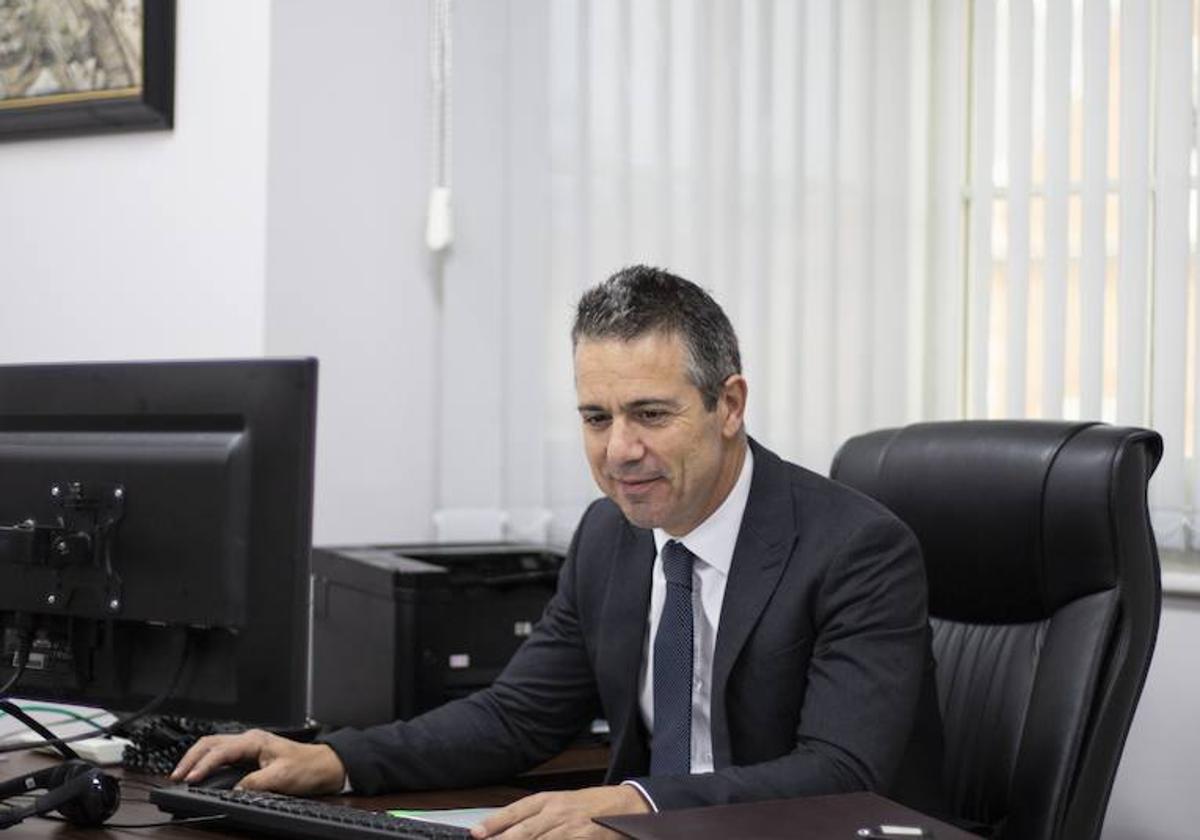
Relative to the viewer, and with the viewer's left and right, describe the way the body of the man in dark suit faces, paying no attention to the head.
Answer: facing the viewer and to the left of the viewer

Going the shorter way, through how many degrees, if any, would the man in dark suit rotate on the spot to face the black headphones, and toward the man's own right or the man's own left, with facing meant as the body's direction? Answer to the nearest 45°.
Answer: approximately 45° to the man's own right

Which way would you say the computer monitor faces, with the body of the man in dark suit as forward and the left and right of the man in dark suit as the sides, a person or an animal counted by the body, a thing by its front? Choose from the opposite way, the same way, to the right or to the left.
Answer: the opposite way

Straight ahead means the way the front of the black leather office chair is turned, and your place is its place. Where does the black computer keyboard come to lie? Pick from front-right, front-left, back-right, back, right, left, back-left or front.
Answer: front

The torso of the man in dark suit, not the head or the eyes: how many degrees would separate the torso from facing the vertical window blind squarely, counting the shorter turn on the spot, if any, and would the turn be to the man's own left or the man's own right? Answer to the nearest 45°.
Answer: approximately 180°

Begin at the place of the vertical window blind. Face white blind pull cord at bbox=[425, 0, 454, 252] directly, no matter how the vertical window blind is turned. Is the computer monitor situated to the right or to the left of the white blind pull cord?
left

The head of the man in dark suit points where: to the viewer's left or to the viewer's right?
to the viewer's left

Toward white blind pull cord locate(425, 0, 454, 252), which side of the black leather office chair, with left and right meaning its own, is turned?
right

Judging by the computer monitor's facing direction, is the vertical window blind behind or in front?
in front

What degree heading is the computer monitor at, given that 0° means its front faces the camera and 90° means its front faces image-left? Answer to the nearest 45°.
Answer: approximately 225°

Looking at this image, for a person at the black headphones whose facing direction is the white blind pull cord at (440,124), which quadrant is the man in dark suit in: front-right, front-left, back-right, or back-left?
front-right
